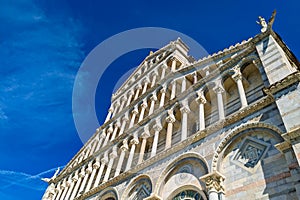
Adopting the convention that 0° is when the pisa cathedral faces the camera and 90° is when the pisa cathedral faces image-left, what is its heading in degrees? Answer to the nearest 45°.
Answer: approximately 45°
